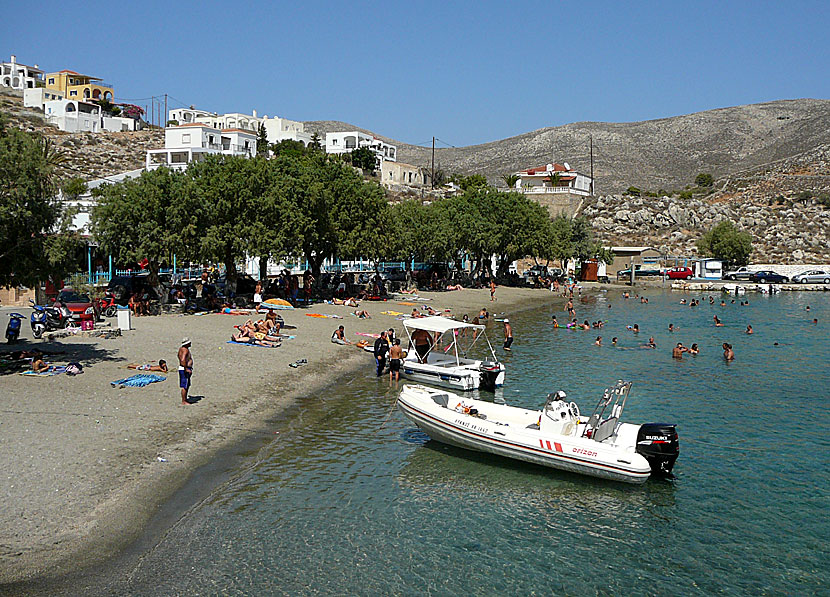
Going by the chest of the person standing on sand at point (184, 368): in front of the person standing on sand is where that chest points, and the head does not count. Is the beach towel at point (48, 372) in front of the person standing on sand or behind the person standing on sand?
behind

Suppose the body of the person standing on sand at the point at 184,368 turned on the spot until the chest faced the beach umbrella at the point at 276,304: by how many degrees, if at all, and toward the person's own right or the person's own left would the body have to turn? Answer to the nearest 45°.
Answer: approximately 90° to the person's own left

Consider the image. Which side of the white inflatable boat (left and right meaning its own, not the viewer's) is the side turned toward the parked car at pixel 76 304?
front

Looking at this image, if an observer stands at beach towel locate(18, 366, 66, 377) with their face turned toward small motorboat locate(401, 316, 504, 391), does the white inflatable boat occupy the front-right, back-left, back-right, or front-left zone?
front-right

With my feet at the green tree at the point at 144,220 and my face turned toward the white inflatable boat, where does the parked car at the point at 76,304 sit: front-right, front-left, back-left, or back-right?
front-right

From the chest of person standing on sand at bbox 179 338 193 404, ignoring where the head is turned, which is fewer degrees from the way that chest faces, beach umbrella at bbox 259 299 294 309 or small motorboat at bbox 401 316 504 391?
the small motorboat

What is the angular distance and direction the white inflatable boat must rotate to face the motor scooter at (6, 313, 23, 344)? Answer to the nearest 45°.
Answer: approximately 45° to its left

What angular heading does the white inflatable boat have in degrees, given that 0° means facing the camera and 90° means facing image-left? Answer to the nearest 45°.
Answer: approximately 135°

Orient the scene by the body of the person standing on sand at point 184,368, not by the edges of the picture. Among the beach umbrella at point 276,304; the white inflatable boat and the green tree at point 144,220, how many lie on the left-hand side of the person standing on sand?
2
